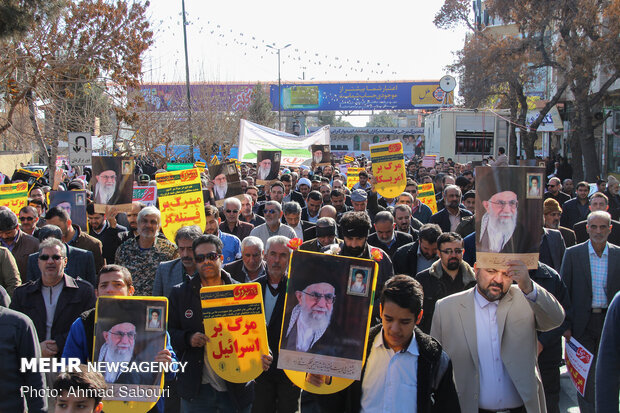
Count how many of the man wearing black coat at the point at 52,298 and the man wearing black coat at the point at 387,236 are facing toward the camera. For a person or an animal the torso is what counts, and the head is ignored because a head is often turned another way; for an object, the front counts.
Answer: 2

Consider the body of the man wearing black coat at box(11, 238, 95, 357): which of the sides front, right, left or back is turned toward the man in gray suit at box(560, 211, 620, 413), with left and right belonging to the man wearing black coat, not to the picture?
left

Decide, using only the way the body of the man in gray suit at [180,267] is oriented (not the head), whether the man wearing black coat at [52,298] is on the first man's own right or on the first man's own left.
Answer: on the first man's own right

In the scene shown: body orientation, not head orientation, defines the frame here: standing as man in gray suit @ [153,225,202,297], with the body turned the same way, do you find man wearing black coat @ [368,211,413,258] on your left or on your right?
on your left

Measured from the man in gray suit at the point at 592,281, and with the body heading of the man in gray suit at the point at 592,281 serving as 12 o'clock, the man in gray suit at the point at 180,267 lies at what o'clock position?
the man in gray suit at the point at 180,267 is roughly at 2 o'clock from the man in gray suit at the point at 592,281.

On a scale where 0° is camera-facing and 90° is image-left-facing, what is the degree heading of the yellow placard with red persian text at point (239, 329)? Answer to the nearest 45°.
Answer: approximately 0°

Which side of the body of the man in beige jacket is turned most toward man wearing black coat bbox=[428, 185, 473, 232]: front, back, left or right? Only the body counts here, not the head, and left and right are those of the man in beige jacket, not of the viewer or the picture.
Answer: back

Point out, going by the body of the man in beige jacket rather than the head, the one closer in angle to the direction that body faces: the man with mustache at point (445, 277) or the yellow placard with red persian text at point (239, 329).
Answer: the yellow placard with red persian text

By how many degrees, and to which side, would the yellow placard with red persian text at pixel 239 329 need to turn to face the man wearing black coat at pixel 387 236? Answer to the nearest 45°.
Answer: approximately 135° to its left
